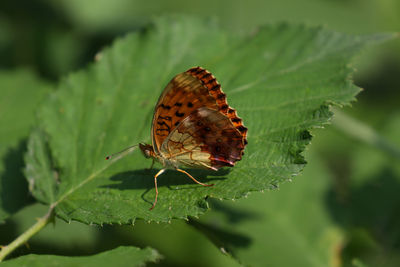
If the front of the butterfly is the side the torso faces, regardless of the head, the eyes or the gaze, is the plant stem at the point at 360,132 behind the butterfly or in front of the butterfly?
behind

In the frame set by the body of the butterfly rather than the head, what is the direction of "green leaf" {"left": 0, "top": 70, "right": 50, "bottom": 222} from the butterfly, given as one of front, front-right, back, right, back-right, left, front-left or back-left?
front-right

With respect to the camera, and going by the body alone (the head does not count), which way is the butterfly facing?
to the viewer's left
